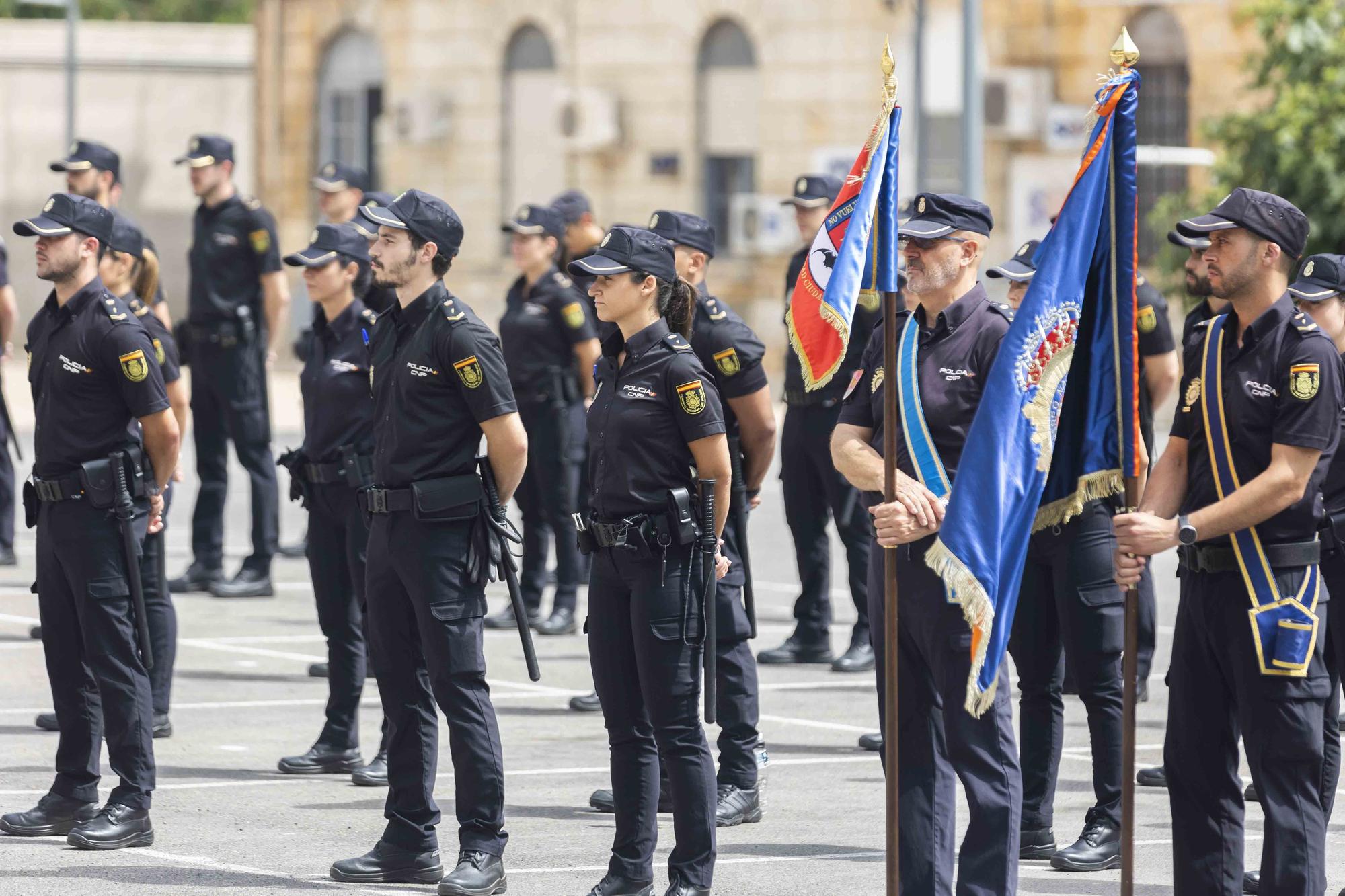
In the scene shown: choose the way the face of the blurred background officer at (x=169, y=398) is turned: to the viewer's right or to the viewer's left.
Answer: to the viewer's left

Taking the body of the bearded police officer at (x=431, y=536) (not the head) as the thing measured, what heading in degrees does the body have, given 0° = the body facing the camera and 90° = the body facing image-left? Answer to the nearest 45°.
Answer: approximately 45°

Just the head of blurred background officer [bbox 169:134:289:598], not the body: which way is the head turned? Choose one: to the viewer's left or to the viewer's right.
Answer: to the viewer's left

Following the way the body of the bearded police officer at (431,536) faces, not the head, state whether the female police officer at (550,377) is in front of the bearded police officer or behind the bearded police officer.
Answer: behind

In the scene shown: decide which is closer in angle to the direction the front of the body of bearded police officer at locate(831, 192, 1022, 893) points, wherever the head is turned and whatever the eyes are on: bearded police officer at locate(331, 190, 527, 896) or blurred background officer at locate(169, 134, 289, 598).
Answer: the bearded police officer

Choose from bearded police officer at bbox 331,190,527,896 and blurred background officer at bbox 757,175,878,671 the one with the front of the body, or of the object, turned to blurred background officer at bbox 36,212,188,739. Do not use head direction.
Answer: blurred background officer at bbox 757,175,878,671

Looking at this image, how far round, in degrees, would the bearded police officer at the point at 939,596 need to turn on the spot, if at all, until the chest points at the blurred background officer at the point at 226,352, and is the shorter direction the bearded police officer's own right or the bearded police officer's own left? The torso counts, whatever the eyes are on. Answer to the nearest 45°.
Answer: approximately 90° to the bearded police officer's own right

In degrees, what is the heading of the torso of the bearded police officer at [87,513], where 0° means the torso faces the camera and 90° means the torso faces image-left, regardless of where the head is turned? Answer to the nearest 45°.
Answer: approximately 45°

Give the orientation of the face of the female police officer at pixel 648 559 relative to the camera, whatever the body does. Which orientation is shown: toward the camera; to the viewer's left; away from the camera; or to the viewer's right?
to the viewer's left

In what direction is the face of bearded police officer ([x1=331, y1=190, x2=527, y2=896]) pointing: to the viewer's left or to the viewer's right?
to the viewer's left
